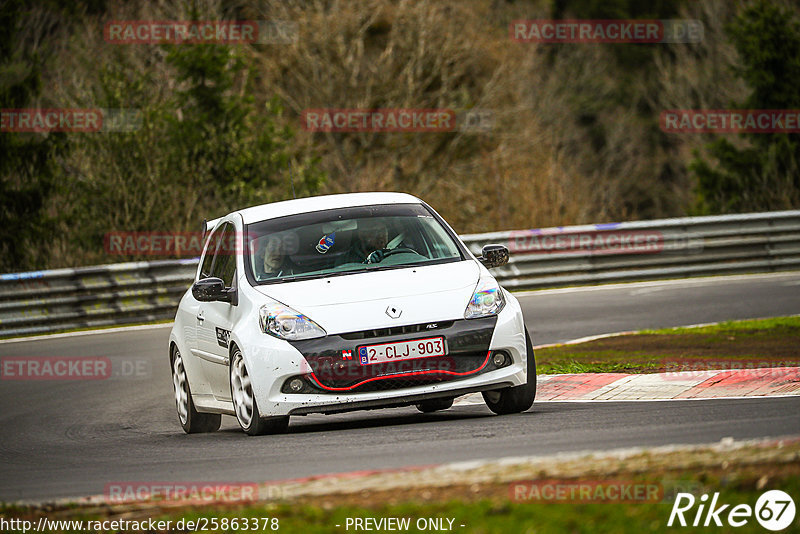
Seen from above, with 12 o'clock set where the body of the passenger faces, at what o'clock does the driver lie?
The driver is roughly at 10 o'clock from the passenger.

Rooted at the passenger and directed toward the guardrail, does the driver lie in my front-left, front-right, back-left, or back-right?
front-right

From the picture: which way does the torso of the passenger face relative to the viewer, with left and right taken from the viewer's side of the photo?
facing the viewer and to the right of the viewer

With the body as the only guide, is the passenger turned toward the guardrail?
no

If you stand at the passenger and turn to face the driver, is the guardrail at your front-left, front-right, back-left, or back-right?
front-left

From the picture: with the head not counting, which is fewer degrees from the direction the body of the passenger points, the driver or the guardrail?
the driver
